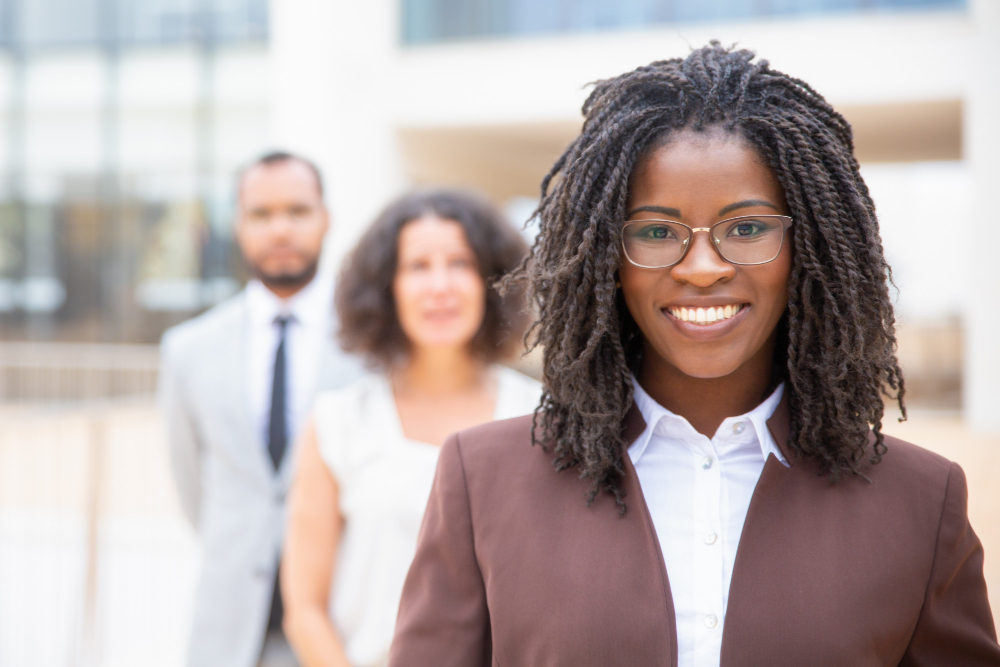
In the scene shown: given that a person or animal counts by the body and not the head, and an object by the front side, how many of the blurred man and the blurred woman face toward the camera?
2

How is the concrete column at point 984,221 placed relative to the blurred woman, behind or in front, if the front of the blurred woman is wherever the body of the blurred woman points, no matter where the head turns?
behind

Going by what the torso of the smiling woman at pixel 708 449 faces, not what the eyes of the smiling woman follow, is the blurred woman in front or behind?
behind

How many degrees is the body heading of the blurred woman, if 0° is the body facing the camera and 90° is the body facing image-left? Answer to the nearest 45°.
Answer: approximately 0°

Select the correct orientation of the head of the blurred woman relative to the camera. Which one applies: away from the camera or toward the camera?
toward the camera

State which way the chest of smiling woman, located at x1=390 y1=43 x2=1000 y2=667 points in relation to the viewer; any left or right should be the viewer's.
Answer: facing the viewer

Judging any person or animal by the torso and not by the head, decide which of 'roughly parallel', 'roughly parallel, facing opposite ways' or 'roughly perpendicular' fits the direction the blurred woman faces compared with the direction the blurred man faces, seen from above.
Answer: roughly parallel

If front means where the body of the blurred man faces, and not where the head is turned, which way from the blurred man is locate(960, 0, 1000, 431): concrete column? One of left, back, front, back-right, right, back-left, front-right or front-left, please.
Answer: back-left

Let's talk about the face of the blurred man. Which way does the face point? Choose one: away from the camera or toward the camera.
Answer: toward the camera
